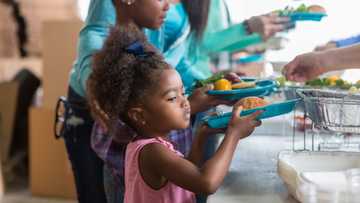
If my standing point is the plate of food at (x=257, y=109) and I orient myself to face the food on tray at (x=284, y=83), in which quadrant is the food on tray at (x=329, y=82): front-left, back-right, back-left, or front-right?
front-right

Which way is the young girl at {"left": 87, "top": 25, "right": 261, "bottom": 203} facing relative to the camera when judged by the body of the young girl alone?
to the viewer's right

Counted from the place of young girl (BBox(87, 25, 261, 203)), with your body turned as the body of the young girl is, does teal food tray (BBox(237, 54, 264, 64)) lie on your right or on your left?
on your left

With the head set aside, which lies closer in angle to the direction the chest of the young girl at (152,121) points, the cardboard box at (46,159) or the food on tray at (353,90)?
the food on tray

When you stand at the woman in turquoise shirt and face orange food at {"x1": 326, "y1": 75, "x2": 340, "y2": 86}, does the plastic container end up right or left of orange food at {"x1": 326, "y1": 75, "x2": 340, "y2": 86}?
right

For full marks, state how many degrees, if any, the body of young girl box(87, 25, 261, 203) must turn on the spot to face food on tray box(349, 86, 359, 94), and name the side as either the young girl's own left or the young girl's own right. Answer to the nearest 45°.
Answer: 0° — they already face it

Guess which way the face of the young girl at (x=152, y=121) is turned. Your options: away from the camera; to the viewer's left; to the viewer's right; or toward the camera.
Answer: to the viewer's right

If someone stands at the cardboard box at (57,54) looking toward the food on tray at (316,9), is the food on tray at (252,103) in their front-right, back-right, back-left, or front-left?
front-right

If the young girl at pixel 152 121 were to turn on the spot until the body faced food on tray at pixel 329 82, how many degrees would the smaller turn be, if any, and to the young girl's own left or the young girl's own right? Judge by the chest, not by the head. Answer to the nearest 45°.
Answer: approximately 45° to the young girl's own left

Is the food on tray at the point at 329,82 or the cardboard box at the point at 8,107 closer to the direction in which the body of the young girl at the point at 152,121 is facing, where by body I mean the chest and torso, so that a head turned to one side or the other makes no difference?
the food on tray

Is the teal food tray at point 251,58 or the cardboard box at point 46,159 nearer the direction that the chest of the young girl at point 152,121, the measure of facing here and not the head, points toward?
the teal food tray

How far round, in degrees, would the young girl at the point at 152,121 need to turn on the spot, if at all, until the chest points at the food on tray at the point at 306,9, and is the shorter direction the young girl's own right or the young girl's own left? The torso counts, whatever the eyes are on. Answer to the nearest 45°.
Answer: approximately 45° to the young girl's own left
